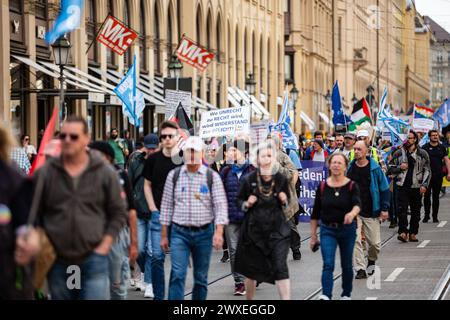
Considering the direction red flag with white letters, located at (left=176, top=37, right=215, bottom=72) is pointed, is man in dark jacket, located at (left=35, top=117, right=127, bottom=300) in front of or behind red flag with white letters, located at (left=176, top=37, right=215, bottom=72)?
in front

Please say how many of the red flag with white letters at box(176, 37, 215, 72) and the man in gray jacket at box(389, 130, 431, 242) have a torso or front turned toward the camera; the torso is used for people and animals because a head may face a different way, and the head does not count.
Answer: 2

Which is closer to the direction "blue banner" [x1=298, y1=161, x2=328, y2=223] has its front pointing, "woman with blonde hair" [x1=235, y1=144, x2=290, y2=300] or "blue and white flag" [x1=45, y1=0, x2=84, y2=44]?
the woman with blonde hair

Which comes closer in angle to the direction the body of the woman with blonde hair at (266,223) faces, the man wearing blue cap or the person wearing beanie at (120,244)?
the person wearing beanie

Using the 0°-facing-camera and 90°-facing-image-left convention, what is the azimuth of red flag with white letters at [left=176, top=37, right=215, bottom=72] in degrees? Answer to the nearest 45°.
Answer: approximately 0°

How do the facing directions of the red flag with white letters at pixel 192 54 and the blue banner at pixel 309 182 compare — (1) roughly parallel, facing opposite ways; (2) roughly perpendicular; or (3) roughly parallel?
roughly parallel

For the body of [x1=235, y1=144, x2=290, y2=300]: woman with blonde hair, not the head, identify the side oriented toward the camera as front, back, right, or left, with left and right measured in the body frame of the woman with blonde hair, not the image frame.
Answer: front

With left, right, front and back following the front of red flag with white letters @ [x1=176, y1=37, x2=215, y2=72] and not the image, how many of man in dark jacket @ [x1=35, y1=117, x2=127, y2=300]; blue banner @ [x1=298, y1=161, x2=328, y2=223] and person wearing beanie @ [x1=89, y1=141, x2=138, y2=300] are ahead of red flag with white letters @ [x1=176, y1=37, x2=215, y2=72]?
3

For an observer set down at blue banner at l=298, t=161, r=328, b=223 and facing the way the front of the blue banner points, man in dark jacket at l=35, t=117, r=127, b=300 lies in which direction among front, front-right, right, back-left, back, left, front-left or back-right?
front

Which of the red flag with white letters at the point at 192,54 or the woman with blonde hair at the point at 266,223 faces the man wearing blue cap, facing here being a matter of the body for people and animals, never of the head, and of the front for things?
the red flag with white letters

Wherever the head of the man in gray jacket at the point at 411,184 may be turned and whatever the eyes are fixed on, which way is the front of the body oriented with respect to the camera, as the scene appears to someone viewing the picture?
toward the camera

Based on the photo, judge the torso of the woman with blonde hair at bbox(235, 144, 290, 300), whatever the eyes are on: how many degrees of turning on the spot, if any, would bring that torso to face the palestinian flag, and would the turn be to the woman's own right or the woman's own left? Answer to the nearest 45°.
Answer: approximately 180°

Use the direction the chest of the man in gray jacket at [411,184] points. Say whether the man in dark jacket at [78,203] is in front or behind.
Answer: in front

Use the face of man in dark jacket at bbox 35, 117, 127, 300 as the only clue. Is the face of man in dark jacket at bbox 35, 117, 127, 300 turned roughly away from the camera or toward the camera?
toward the camera
